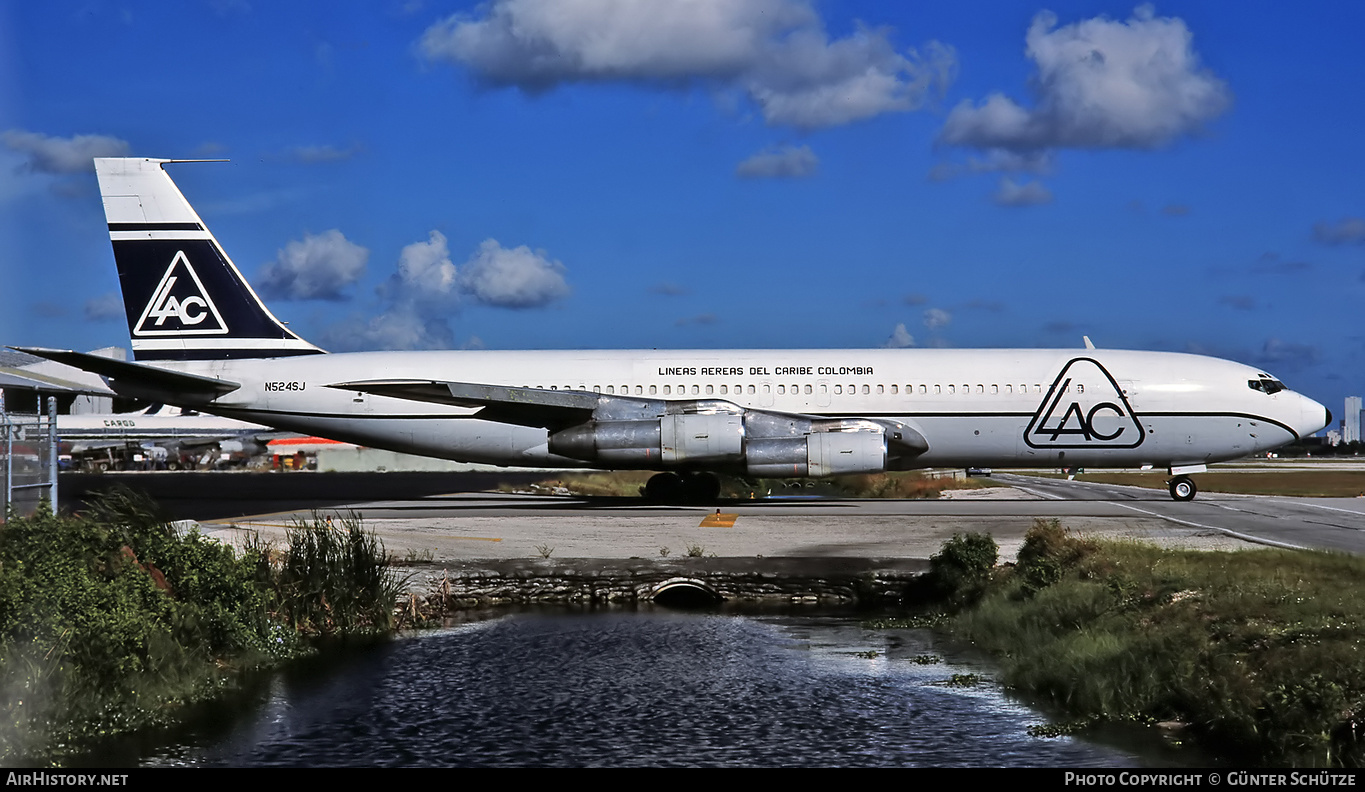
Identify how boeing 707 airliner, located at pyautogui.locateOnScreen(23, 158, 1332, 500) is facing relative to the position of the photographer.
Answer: facing to the right of the viewer

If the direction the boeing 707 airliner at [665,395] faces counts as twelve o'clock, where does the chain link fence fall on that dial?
The chain link fence is roughly at 4 o'clock from the boeing 707 airliner.

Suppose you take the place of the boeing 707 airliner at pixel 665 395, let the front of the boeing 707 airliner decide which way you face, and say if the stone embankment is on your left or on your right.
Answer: on your right
